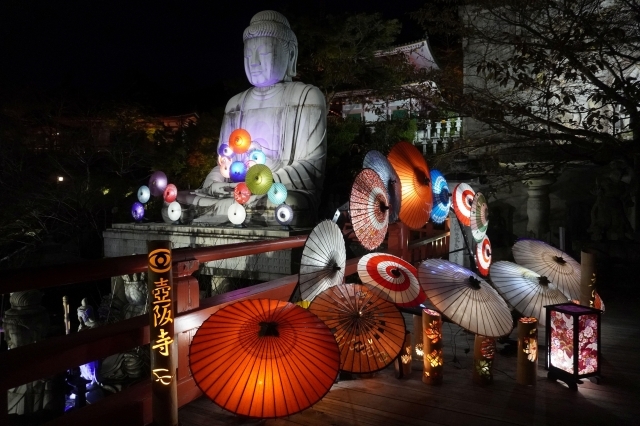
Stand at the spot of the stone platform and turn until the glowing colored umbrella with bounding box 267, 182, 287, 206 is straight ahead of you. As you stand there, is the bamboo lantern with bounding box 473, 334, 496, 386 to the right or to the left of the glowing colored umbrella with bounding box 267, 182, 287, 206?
right

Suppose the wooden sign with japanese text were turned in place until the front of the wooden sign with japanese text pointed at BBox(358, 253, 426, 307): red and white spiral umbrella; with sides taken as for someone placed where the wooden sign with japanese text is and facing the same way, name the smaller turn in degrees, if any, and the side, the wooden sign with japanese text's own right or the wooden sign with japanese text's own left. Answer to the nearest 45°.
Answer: approximately 90° to the wooden sign with japanese text's own left

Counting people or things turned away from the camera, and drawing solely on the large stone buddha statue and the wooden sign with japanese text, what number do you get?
0

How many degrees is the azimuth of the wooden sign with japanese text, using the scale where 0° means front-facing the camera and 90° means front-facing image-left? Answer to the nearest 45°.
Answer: approximately 0°

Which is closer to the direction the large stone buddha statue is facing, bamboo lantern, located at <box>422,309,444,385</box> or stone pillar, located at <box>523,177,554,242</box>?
the bamboo lantern

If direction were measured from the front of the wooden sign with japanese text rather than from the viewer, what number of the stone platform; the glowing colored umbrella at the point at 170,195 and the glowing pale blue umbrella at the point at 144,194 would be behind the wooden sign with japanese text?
3

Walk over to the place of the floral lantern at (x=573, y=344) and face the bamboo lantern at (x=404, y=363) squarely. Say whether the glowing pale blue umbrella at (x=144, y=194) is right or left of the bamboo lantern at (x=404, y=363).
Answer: right

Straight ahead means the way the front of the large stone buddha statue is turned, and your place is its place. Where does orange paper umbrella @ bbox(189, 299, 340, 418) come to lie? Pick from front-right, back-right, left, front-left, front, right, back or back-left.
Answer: front-left

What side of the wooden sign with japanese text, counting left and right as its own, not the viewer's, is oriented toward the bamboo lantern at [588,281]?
left

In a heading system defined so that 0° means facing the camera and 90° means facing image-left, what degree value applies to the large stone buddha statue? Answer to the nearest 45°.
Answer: approximately 45°
